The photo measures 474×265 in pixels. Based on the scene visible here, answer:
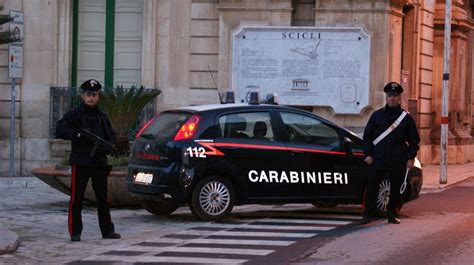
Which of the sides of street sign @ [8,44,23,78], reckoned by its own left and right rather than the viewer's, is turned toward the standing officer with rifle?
front

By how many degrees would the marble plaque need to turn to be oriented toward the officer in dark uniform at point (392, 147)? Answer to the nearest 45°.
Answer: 0° — it already faces them

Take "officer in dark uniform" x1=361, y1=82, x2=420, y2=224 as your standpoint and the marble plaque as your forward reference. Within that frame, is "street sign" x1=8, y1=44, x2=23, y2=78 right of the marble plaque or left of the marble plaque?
left

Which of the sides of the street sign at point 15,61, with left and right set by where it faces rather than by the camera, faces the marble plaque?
left

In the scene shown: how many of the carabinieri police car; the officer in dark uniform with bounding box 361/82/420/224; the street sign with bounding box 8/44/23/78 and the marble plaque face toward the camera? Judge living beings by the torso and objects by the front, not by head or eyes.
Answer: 3

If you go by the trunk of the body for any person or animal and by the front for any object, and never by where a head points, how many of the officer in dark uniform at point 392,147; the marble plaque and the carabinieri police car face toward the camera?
2

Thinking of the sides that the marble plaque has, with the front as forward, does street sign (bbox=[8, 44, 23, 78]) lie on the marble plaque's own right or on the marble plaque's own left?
on the marble plaque's own right

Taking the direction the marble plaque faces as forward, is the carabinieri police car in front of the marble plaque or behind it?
in front

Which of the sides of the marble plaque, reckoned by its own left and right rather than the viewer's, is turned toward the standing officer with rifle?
front

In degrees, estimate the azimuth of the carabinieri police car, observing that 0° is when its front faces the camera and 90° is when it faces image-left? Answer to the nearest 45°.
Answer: approximately 225°

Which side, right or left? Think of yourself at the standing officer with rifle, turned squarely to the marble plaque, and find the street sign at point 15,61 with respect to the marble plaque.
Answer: left

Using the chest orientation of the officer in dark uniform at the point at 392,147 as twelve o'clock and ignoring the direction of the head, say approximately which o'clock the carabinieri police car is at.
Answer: The carabinieri police car is roughly at 3 o'clock from the officer in dark uniform.
